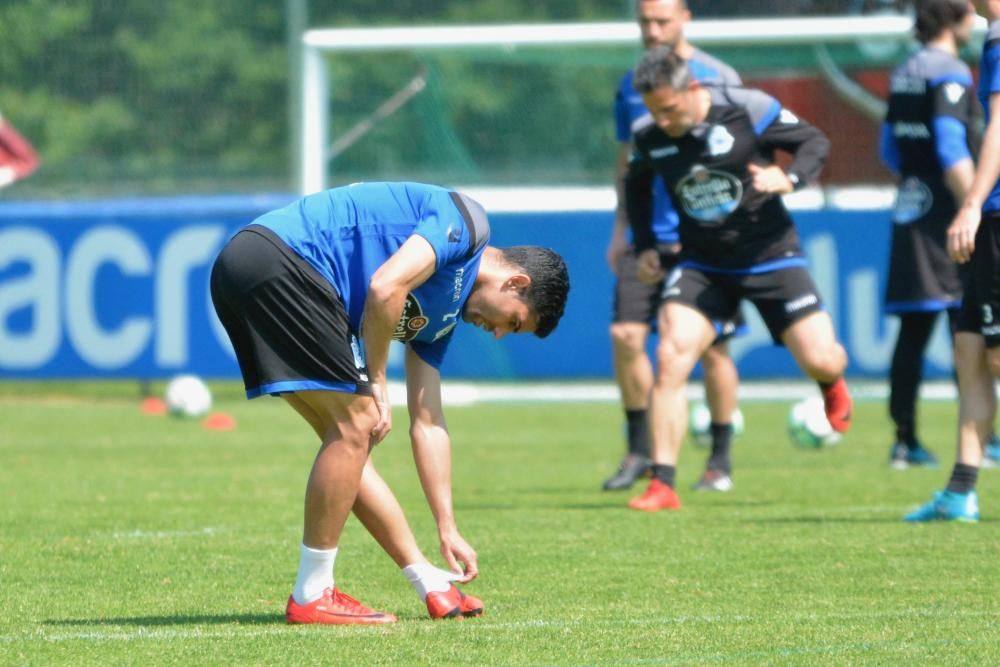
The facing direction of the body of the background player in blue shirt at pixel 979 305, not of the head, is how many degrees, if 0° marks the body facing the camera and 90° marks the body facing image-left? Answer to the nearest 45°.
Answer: approximately 45°

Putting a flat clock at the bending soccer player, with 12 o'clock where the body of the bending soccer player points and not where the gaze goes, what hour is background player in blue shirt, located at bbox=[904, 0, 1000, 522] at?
The background player in blue shirt is roughly at 11 o'clock from the bending soccer player.

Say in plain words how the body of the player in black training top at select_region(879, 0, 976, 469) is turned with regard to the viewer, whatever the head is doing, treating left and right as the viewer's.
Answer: facing away from the viewer and to the right of the viewer

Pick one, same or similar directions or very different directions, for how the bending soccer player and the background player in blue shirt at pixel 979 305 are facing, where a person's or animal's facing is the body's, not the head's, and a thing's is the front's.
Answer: very different directions

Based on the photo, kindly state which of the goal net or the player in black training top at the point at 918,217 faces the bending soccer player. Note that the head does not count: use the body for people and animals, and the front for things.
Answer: the goal net

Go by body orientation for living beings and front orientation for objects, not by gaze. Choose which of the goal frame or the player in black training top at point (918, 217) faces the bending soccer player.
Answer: the goal frame

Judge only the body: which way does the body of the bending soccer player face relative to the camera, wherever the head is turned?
to the viewer's right

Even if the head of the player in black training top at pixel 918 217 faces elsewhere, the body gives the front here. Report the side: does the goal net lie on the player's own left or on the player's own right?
on the player's own left

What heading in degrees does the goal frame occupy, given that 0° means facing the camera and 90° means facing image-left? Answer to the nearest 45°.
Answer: approximately 0°

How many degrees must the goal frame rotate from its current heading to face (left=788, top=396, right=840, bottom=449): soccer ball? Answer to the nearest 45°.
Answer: approximately 45° to its left

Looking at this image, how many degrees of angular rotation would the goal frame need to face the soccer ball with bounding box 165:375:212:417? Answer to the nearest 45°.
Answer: approximately 45° to its right

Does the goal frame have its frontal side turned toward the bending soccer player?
yes

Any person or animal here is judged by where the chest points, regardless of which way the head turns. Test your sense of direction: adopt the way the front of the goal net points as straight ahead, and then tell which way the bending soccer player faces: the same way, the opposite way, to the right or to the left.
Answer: to the left

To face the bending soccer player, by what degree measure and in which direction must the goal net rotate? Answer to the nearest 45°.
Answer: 0° — it already faces them

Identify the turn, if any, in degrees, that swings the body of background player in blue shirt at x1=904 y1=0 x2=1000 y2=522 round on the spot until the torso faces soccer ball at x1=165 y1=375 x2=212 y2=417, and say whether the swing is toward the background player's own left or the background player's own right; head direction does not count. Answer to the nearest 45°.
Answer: approximately 90° to the background player's own right
